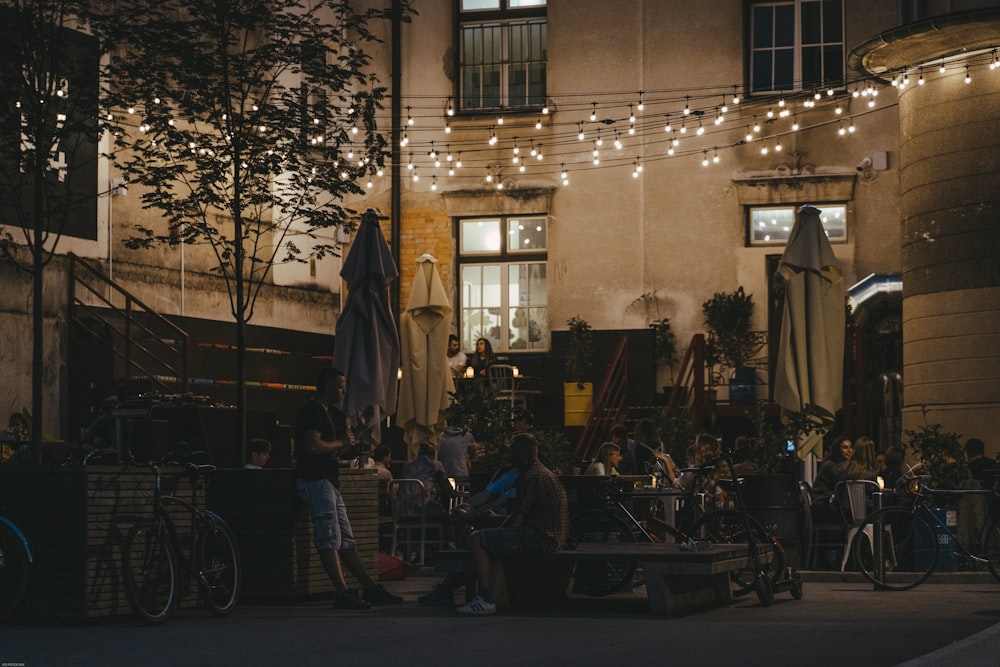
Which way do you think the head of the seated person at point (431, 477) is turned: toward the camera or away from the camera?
away from the camera

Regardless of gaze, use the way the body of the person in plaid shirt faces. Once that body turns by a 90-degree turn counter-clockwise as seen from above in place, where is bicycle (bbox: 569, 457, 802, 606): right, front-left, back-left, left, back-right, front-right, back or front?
back-left

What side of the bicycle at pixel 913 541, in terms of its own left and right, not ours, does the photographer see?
left

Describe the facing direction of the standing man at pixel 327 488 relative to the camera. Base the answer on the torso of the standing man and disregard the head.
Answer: to the viewer's right

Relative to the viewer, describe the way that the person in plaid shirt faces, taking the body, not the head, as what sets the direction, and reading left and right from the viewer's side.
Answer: facing to the left of the viewer

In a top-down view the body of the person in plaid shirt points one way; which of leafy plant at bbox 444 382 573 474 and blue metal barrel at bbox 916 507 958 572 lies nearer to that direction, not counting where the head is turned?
the leafy plant

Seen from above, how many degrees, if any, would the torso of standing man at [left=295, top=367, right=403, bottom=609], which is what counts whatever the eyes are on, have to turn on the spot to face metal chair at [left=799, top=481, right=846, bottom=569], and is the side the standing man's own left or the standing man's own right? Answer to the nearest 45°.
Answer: approximately 45° to the standing man's own left

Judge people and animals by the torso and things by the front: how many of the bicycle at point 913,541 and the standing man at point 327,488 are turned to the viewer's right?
1

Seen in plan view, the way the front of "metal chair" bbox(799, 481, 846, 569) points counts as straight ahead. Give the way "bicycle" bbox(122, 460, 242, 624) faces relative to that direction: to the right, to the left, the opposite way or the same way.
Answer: to the right
